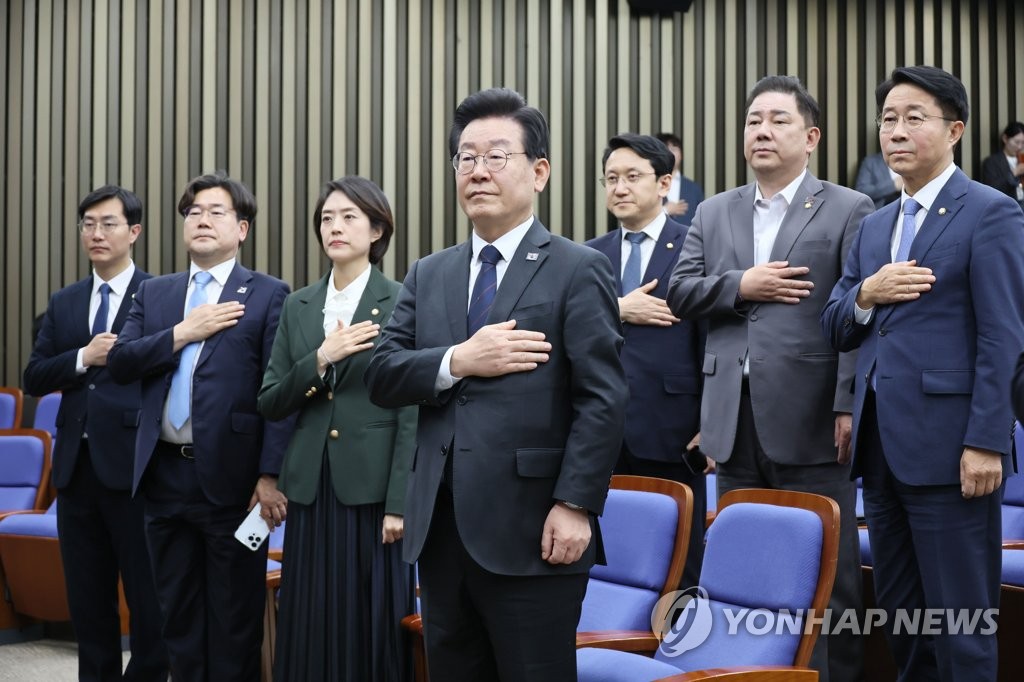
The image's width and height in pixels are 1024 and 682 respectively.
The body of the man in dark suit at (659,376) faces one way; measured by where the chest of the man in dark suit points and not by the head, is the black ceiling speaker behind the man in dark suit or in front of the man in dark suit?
behind

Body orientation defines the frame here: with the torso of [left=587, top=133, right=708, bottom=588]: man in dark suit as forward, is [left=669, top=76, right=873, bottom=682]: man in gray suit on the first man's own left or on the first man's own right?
on the first man's own left

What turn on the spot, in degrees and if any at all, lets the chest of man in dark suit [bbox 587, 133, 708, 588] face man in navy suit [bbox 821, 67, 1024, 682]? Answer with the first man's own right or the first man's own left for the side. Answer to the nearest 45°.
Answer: approximately 90° to the first man's own left

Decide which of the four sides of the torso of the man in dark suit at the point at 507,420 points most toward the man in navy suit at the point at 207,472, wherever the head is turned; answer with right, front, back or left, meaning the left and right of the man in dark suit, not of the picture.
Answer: right

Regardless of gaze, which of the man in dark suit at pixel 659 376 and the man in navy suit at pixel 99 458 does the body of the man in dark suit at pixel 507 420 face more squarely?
the man in navy suit

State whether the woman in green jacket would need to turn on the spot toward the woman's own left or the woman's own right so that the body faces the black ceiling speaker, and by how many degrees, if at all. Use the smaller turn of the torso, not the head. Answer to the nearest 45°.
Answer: approximately 180°

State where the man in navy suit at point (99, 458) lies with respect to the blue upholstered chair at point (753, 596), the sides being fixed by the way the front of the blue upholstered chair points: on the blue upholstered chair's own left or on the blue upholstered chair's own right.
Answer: on the blue upholstered chair's own right

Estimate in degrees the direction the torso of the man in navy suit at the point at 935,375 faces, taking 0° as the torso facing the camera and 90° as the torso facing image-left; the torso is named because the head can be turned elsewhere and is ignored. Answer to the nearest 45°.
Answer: approximately 45°

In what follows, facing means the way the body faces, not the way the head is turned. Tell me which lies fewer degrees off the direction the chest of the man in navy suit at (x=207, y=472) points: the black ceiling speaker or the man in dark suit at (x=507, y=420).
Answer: the man in dark suit

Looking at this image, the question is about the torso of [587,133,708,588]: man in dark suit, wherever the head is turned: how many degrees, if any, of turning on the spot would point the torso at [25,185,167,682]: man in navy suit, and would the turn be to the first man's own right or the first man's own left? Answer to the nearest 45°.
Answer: approximately 45° to the first man's own right

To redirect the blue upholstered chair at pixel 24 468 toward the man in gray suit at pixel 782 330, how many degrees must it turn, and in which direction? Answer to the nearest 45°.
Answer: approximately 90° to its left

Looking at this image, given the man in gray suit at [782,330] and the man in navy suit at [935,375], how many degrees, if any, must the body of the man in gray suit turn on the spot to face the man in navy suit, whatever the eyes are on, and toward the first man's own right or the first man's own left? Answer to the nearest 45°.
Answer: approximately 90° to the first man's own left
